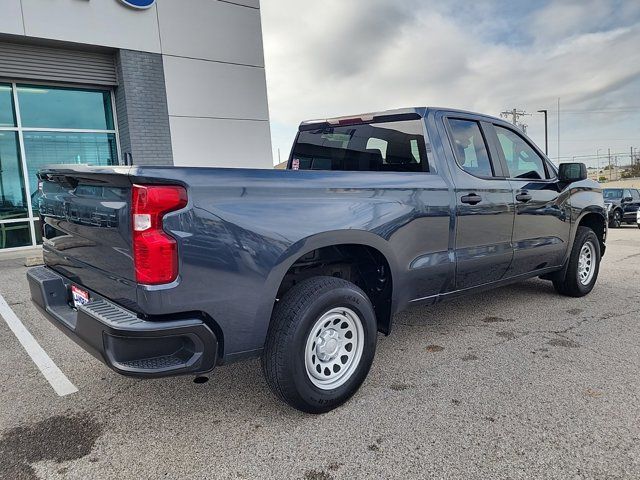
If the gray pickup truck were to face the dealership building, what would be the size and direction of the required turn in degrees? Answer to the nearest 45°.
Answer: approximately 90° to its left

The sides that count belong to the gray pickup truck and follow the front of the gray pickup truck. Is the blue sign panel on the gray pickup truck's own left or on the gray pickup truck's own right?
on the gray pickup truck's own left

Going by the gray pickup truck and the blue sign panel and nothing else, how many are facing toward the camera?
1

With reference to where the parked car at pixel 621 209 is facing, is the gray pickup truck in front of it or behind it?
in front

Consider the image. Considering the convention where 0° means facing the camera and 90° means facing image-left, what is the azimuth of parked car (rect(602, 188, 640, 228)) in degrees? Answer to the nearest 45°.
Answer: approximately 45°

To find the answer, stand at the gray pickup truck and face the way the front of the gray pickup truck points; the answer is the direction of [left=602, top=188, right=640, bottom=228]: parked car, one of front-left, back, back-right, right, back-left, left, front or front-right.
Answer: front

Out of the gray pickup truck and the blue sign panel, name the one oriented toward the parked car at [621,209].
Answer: the gray pickup truck

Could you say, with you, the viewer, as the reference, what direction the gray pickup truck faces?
facing away from the viewer and to the right of the viewer

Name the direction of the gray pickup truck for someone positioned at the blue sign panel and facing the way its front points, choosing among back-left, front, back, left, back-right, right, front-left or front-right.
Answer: front

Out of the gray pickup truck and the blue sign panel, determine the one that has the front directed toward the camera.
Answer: the blue sign panel

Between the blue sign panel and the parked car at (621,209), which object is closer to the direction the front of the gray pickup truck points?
the parked car

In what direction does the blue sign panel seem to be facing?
toward the camera

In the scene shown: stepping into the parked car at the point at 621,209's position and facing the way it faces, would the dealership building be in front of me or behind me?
in front
